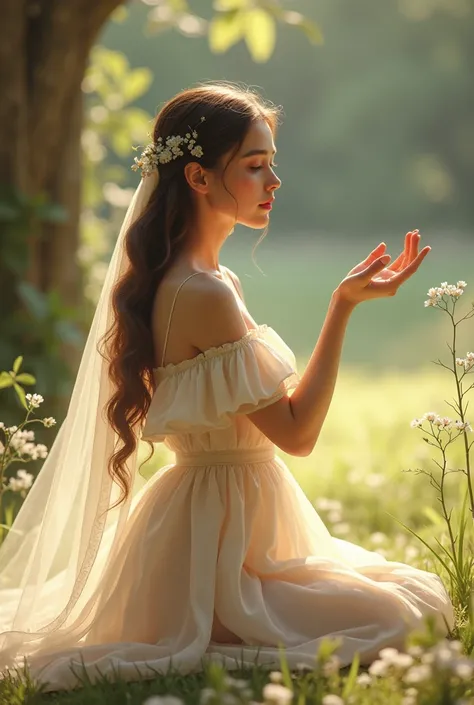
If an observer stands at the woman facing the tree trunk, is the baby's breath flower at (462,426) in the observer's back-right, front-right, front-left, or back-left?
back-right

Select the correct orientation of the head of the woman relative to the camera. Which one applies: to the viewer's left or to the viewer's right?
to the viewer's right

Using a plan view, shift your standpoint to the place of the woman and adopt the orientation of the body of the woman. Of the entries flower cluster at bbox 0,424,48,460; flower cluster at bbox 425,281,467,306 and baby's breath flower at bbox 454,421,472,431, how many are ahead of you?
2

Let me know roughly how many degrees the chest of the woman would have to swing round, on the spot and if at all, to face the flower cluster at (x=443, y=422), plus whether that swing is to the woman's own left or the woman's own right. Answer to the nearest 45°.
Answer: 0° — they already face it

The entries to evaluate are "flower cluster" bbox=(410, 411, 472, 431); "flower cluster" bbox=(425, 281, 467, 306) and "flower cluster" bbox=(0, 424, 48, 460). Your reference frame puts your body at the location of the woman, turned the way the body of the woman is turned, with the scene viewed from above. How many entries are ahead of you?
2

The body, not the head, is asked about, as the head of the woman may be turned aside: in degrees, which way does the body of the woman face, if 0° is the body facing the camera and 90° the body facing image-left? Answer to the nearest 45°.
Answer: approximately 270°

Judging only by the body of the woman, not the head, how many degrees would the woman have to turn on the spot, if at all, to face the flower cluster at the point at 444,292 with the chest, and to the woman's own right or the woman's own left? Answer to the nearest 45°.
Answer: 0° — they already face it

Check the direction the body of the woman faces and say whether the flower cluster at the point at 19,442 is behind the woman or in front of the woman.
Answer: behind

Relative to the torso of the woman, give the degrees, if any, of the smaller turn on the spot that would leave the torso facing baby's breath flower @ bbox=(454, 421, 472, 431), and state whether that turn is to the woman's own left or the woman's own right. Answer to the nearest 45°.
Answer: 0° — they already face it
